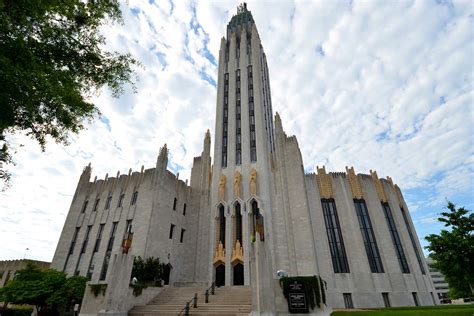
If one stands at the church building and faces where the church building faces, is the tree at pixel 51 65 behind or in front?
in front

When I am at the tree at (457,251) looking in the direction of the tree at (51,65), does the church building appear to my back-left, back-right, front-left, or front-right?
front-right

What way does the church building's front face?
toward the camera

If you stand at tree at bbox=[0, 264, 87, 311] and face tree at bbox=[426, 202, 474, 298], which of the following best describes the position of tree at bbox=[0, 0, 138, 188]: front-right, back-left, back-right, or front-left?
front-right

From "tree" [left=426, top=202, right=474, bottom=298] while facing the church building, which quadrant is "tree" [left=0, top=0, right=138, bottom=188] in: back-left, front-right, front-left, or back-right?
front-left

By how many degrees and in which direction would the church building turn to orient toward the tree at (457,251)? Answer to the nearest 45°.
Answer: approximately 45° to its left

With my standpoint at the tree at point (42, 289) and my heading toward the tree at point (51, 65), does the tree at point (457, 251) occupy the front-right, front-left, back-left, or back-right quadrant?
front-left

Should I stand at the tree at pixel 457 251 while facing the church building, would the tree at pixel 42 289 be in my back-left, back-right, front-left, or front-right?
front-left

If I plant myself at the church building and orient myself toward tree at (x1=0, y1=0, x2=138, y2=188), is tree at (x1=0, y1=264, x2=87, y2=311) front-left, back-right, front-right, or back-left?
front-right

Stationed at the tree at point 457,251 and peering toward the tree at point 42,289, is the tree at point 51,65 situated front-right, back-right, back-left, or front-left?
front-left

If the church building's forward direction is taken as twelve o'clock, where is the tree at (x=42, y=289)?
The tree is roughly at 2 o'clock from the church building.

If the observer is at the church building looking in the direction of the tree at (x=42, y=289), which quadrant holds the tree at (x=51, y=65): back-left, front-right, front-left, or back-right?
front-left
